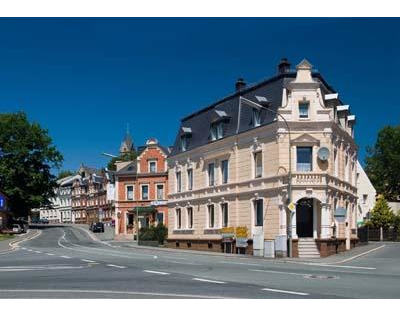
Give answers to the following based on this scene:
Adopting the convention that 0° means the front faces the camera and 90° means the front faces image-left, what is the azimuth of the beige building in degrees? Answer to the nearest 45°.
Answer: approximately 0°

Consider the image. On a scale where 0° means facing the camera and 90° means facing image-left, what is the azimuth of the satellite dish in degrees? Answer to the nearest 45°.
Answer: approximately 0°

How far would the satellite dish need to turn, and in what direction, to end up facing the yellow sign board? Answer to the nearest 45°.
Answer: approximately 135° to its right
